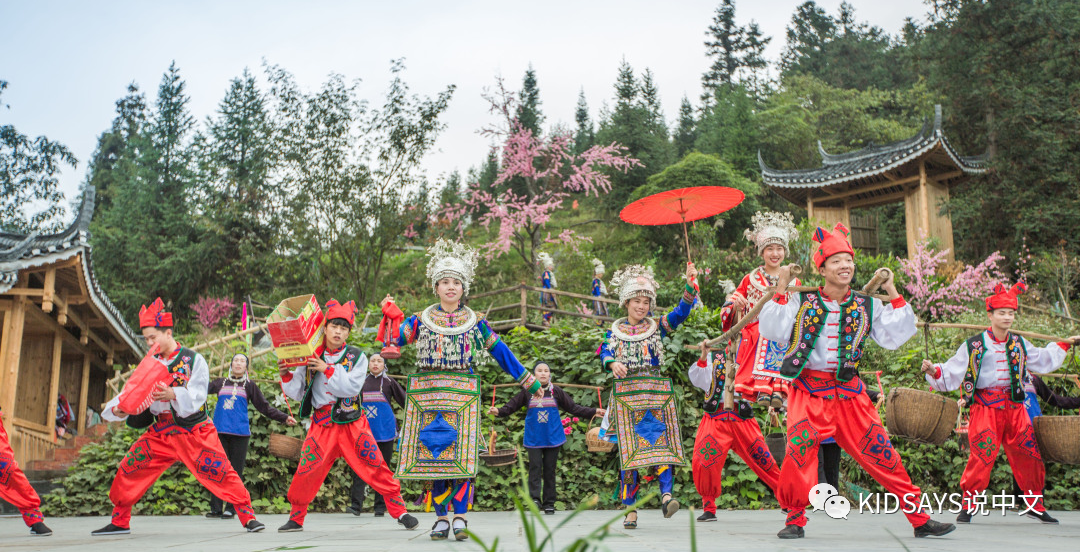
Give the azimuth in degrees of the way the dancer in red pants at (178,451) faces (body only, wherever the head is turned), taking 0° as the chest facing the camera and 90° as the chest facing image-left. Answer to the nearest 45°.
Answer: approximately 45°

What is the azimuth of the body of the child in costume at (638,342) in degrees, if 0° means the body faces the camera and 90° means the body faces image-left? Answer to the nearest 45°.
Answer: approximately 0°

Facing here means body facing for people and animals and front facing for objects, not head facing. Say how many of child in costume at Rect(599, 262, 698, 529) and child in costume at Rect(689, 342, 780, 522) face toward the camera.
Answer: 2

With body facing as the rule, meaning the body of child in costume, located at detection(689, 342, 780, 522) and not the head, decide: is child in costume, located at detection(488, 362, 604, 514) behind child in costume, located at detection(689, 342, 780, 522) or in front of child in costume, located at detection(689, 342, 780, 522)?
behind

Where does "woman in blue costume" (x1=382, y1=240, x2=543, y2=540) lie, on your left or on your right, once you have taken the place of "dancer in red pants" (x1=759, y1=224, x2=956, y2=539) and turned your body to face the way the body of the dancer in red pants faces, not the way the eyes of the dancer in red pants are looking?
on your right

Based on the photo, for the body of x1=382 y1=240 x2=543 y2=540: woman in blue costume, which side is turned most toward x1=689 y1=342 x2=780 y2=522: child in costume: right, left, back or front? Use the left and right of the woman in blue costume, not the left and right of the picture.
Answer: left

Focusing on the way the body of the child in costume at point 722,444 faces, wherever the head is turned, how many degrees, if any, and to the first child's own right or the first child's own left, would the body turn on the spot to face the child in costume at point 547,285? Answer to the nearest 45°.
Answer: approximately 180°
